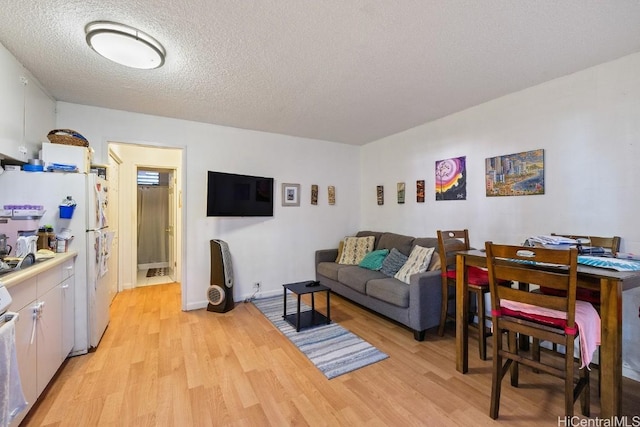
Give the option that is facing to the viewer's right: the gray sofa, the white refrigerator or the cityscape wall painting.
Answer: the white refrigerator

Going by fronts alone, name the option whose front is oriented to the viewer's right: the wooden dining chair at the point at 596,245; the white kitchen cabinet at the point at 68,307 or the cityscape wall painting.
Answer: the white kitchen cabinet

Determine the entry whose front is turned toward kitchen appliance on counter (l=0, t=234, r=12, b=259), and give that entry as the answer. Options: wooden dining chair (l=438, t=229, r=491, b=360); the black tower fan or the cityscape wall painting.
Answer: the cityscape wall painting

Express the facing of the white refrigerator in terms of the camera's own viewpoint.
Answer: facing to the right of the viewer

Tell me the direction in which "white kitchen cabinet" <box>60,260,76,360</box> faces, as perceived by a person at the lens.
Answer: facing to the right of the viewer

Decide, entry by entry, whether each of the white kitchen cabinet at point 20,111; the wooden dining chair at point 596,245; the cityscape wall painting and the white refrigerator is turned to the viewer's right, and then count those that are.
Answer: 2

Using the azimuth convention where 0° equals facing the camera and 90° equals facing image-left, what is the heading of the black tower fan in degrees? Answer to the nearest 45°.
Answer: approximately 315°

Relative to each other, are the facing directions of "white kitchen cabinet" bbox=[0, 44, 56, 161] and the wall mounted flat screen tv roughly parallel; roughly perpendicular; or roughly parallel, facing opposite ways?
roughly perpendicular

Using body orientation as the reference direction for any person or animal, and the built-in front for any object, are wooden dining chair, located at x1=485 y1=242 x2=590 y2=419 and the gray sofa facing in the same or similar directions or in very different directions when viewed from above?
very different directions

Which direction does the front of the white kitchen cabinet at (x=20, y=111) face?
to the viewer's right
